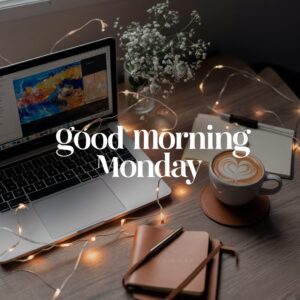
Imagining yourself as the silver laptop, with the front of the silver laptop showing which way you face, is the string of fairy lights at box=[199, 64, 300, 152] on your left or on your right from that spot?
on your left

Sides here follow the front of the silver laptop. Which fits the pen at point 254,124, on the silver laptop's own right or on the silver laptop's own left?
on the silver laptop's own left

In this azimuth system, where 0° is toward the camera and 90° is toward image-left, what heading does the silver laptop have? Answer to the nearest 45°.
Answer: approximately 315°

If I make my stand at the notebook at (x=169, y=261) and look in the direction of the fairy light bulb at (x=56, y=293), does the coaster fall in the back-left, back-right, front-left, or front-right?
back-right
